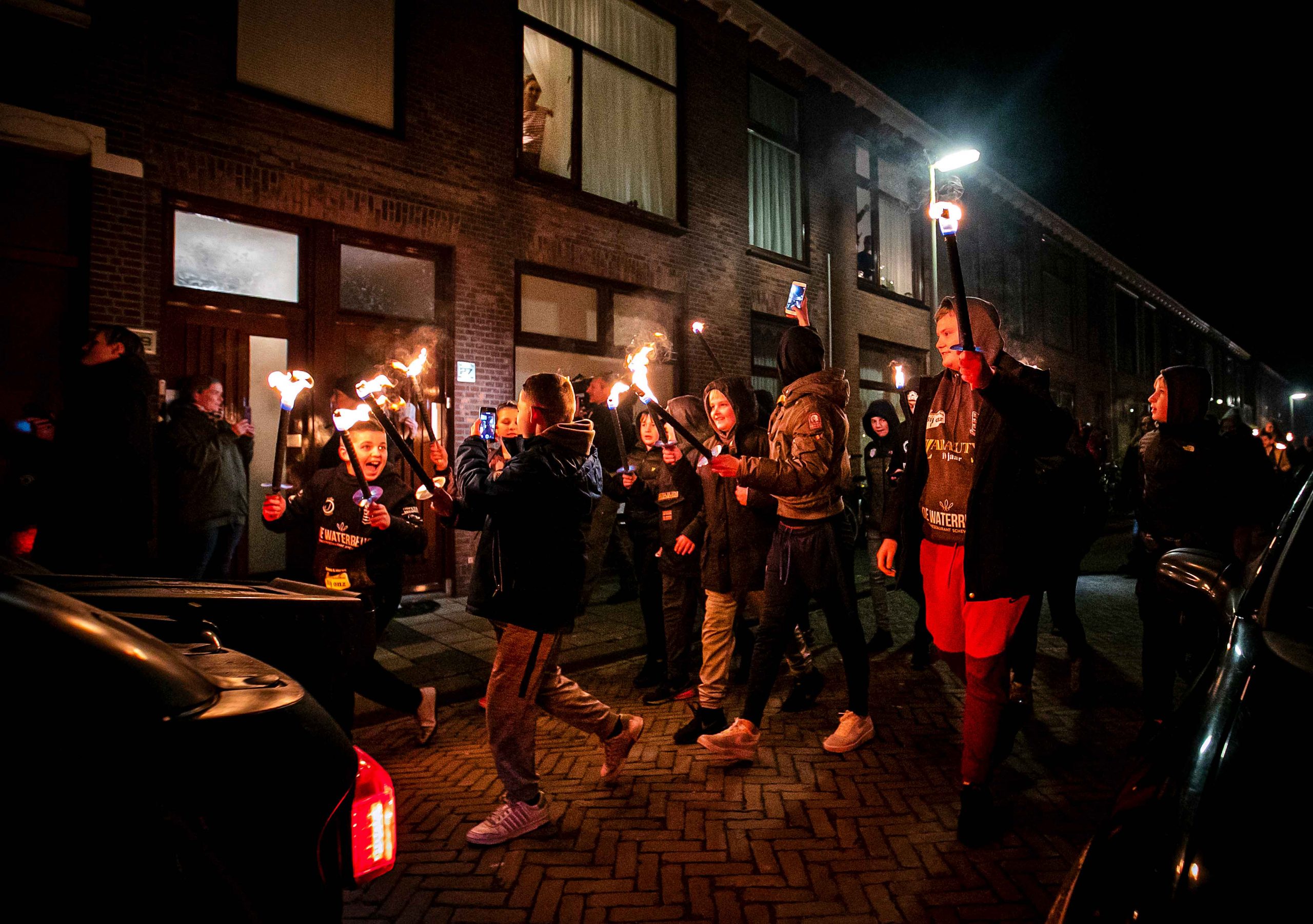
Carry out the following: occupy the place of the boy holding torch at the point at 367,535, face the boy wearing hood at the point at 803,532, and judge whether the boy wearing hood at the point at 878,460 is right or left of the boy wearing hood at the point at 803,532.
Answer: left

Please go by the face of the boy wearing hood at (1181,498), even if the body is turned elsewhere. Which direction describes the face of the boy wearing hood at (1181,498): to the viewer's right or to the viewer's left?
to the viewer's left

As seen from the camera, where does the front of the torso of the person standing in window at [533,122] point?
toward the camera

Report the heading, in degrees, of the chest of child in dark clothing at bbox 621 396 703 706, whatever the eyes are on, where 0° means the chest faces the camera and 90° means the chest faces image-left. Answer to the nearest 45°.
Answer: approximately 45°

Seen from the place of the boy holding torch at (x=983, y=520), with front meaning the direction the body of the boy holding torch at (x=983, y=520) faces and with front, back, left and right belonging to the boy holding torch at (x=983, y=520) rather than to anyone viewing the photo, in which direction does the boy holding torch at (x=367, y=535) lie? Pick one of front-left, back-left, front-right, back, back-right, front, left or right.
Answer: front-right

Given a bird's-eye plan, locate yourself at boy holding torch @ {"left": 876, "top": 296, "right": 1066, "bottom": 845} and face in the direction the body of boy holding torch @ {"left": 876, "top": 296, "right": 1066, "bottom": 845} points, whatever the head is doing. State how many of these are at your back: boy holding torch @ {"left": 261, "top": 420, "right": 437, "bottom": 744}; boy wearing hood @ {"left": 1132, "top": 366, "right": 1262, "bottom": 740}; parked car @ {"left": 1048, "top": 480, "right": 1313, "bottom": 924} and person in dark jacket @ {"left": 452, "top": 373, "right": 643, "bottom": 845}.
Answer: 1

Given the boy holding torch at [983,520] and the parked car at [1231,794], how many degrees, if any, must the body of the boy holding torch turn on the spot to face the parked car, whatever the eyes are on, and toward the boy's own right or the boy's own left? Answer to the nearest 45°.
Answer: approximately 45° to the boy's own left

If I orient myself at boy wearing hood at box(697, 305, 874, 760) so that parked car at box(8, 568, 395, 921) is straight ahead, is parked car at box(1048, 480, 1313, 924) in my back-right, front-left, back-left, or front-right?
front-left

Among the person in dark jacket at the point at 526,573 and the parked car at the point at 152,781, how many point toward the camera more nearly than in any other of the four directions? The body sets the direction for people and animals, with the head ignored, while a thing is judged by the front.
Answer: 0

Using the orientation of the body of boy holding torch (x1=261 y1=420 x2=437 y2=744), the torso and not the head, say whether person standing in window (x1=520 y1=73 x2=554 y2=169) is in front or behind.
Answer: behind
